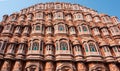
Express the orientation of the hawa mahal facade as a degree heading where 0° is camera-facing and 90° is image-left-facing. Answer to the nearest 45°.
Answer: approximately 0°
